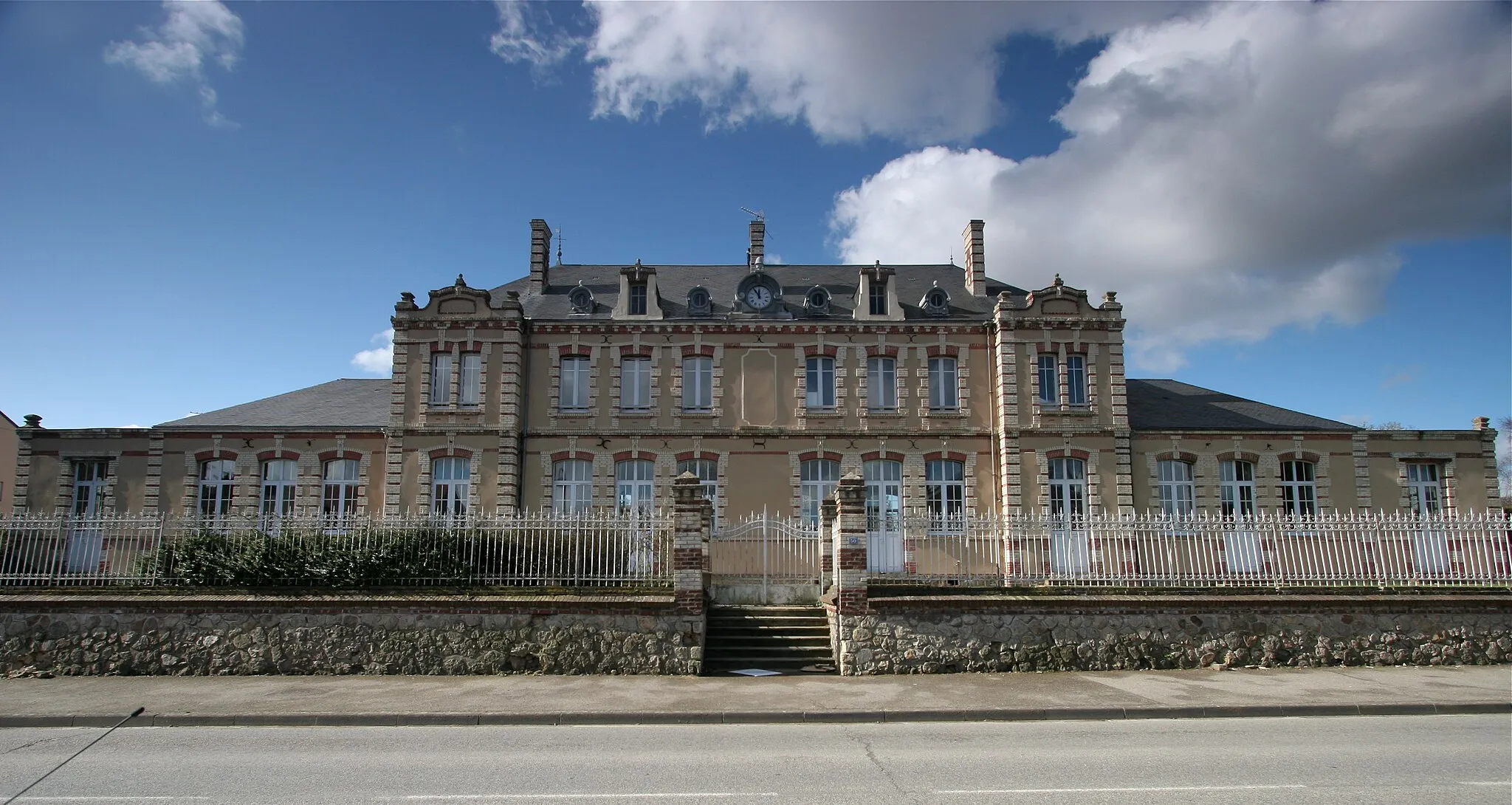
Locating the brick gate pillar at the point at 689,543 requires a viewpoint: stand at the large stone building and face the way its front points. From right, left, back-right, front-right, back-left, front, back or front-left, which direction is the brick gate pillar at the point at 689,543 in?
front

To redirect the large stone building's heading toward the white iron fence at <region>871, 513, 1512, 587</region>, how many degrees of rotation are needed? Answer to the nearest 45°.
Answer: approximately 45° to its left

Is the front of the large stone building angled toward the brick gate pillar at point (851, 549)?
yes

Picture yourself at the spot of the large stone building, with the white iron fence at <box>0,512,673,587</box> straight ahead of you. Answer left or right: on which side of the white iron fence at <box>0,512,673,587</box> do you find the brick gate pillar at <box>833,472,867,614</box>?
left

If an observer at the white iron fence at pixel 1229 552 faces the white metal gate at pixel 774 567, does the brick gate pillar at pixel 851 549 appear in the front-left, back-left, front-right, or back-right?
front-left

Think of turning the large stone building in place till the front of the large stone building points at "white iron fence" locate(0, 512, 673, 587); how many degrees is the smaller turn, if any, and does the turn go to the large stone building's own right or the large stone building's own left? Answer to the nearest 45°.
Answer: approximately 45° to the large stone building's own right

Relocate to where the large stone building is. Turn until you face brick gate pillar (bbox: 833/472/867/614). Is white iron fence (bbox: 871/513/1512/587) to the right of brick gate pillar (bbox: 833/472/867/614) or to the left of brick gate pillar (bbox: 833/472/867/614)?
left

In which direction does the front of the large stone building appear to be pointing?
toward the camera

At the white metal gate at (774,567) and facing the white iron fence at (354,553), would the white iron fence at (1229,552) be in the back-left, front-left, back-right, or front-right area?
back-left

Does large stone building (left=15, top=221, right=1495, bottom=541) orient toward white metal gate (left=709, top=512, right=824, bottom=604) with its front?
yes

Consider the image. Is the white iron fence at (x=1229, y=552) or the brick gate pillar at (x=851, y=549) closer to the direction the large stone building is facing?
the brick gate pillar
